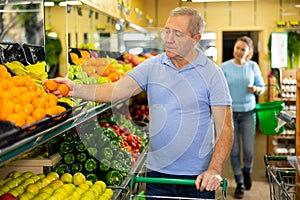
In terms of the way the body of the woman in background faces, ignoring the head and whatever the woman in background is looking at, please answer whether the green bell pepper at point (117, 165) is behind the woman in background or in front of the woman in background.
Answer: in front

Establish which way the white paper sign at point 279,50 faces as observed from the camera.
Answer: facing the viewer

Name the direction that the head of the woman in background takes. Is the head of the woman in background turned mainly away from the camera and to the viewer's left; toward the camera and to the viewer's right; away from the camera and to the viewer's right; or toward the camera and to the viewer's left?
toward the camera and to the viewer's left

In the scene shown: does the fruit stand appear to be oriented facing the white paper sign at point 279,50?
no

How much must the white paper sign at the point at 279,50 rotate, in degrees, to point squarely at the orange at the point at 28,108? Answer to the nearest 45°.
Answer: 0° — it already faces it

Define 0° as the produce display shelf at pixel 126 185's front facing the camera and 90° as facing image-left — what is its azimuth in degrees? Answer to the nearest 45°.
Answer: approximately 315°

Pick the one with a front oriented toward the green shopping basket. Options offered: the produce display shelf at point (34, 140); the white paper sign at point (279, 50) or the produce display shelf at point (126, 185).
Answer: the white paper sign

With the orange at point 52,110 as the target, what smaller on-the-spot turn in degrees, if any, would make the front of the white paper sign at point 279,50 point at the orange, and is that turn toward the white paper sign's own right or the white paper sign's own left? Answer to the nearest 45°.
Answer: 0° — it already faces it

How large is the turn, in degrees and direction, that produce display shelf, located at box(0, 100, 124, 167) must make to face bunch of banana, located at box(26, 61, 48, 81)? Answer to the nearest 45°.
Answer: approximately 135° to its left

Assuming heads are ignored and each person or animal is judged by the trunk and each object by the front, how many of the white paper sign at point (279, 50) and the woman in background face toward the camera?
2

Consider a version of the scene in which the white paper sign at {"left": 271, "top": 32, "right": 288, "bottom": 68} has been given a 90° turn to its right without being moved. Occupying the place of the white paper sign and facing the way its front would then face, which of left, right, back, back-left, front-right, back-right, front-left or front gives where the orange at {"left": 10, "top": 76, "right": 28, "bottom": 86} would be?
left

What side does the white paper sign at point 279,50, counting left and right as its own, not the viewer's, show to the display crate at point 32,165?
front
